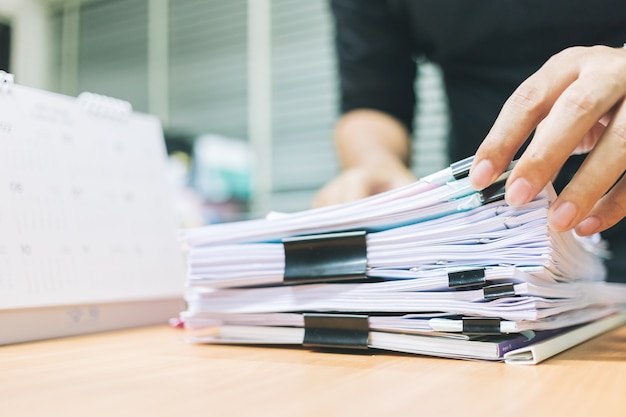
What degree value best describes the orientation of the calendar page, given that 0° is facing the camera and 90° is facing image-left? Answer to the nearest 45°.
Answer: approximately 315°
